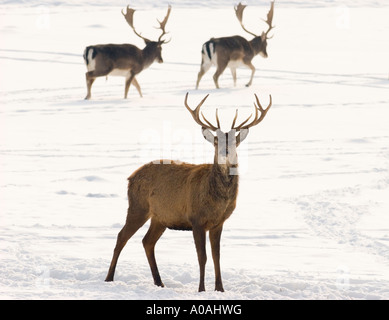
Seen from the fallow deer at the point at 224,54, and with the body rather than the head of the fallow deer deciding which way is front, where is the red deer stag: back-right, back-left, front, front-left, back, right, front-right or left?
back-right

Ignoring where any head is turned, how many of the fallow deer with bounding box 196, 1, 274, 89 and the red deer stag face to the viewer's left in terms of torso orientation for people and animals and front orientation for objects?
0

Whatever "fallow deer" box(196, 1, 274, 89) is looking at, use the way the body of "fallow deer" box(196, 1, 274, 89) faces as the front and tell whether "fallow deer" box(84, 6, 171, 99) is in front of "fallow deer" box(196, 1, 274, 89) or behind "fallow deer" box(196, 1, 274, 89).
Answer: behind

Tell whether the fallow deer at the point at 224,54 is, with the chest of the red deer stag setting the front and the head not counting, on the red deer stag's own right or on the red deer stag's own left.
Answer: on the red deer stag's own left

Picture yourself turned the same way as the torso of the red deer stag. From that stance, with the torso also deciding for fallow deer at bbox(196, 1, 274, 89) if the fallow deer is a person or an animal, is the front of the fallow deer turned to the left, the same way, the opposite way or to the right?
to the left

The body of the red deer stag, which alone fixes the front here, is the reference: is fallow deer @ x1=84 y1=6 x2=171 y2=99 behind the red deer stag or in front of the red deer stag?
behind

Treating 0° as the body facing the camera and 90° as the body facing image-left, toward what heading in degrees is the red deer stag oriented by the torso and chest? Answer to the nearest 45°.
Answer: approximately 315°

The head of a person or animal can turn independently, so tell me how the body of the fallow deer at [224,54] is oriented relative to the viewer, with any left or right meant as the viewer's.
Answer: facing away from the viewer and to the right of the viewer
